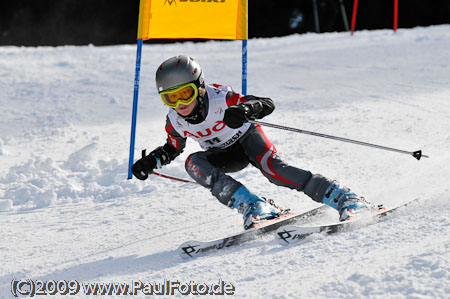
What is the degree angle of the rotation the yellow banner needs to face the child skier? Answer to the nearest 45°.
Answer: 0° — it already faces them

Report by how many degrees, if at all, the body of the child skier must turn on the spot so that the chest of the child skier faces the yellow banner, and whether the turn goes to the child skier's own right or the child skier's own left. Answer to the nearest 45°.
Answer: approximately 135° to the child skier's own right
